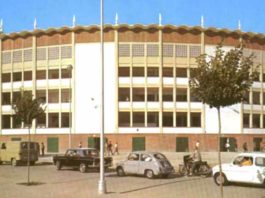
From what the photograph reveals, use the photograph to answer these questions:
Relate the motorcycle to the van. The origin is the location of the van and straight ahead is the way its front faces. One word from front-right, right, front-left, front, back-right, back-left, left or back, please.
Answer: back

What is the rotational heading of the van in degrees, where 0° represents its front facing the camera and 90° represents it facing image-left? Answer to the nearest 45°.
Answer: approximately 135°

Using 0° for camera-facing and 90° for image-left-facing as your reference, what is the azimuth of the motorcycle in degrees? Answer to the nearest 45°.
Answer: approximately 90°

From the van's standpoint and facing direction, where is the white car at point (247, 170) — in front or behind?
behind

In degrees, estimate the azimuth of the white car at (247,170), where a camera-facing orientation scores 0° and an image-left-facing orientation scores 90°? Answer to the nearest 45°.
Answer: approximately 90°

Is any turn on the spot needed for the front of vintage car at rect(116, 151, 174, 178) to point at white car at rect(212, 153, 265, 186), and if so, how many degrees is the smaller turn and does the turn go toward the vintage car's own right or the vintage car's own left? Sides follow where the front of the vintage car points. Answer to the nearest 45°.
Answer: approximately 180°

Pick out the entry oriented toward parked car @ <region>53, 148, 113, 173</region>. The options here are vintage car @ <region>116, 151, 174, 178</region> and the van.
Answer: the vintage car

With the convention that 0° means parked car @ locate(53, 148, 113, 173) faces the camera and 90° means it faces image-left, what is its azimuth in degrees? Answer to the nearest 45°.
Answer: approximately 135°

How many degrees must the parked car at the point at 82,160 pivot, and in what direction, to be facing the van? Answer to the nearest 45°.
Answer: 0° — it already faces it
